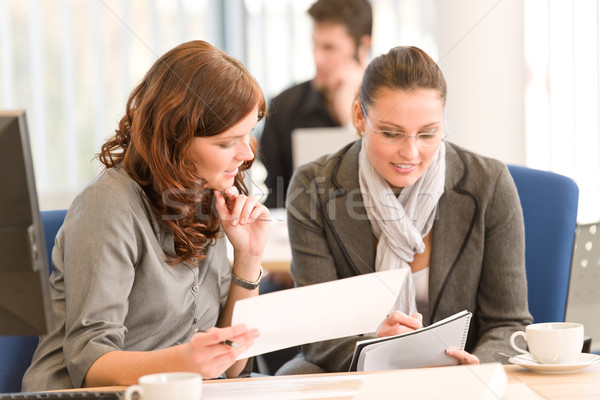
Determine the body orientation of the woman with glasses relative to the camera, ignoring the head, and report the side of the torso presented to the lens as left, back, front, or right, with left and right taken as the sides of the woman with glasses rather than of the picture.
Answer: front

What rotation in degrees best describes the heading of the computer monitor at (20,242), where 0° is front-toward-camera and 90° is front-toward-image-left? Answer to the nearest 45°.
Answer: approximately 225°

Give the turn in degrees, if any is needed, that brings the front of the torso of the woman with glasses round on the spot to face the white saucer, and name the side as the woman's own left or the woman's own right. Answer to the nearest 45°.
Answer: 0° — they already face it

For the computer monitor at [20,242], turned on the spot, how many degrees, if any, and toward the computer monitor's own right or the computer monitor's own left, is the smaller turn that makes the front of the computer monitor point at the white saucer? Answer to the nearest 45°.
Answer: approximately 45° to the computer monitor's own right

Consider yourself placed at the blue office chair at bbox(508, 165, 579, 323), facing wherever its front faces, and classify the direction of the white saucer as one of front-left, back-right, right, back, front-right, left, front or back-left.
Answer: front-left

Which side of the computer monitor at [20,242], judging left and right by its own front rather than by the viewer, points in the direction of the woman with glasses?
front

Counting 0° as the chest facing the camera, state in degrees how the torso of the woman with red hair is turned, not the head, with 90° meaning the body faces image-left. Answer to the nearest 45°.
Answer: approximately 315°

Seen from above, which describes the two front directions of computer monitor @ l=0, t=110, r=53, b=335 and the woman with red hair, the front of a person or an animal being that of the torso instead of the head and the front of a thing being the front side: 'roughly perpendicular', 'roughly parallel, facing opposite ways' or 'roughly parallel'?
roughly perpendicular

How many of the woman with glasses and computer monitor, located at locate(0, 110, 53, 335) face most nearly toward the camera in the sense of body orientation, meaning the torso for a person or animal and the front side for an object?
1

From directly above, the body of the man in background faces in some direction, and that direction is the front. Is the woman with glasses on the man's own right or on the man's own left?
on the man's own left

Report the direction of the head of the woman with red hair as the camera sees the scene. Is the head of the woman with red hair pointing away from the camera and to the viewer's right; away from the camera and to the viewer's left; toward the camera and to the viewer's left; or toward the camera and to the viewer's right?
toward the camera and to the viewer's right

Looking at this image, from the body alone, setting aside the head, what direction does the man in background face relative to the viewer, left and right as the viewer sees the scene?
facing the viewer and to the left of the viewer
